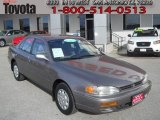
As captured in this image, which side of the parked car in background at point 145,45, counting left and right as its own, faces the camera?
front

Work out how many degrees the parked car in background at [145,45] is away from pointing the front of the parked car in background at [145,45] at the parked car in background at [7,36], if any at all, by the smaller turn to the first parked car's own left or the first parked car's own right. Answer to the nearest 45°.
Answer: approximately 135° to the first parked car's own right
